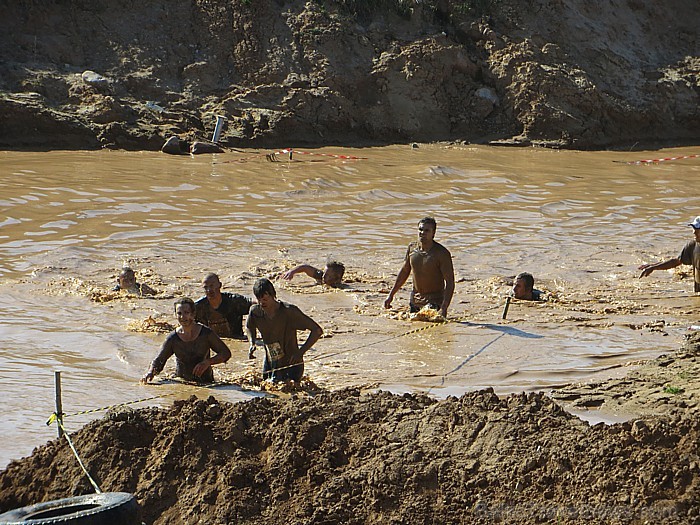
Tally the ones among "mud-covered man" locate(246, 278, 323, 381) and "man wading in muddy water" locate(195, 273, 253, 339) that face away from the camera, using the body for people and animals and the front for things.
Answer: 0

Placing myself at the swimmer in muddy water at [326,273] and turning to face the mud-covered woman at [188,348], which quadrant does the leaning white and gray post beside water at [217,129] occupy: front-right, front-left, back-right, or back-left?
back-right

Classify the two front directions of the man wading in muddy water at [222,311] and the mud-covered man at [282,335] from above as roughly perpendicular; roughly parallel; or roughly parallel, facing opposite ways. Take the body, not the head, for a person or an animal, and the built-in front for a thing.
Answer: roughly parallel

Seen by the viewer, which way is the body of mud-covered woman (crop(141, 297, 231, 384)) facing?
toward the camera

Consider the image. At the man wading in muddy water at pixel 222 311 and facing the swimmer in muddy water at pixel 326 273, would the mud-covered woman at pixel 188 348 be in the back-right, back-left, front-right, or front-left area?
back-right

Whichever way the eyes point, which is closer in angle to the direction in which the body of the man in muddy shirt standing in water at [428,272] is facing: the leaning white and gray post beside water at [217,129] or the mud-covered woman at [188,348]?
the mud-covered woman

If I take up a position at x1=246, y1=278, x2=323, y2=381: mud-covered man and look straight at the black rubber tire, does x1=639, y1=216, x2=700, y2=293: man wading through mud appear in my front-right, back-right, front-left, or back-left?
back-left

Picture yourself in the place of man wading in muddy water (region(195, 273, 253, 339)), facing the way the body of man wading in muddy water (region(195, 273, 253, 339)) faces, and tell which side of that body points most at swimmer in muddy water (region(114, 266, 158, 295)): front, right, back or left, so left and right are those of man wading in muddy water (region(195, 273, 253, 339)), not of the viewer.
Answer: right

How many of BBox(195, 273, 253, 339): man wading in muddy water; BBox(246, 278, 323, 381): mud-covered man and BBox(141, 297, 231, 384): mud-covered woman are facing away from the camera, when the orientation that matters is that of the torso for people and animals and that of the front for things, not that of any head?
0

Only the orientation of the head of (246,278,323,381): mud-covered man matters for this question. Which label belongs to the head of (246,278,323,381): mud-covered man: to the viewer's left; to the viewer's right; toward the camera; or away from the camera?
toward the camera

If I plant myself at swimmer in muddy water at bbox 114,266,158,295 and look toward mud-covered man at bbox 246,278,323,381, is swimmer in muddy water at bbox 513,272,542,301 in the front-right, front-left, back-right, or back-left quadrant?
front-left

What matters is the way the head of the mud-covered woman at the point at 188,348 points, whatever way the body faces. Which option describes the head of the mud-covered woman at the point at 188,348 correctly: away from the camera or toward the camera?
toward the camera

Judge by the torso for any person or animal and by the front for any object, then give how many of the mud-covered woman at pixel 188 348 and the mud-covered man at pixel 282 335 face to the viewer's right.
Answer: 0

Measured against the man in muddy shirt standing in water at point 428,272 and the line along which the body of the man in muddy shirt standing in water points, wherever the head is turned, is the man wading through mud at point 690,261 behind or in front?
behind

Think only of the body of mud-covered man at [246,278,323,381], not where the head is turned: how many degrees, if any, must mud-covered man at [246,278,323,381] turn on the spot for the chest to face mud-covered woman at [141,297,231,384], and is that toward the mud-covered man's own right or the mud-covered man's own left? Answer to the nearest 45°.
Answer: approximately 45° to the mud-covered man's own right

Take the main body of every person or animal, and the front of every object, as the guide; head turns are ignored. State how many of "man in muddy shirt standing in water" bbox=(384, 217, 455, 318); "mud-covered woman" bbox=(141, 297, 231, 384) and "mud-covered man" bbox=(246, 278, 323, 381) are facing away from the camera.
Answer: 0

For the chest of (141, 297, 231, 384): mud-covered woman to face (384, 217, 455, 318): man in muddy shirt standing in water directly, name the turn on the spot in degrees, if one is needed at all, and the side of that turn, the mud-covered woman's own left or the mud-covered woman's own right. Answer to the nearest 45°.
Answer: approximately 135° to the mud-covered woman's own left

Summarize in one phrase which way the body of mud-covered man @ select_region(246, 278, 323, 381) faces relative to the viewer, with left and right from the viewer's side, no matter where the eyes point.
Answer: facing the viewer and to the left of the viewer
